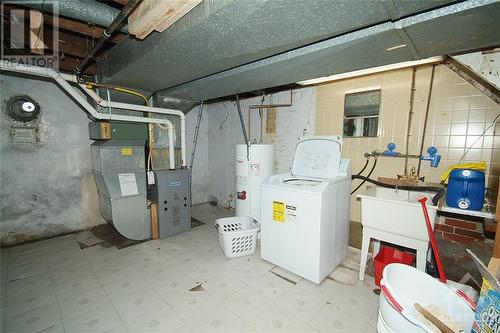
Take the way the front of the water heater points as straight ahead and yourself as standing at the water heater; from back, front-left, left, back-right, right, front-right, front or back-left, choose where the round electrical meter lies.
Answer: front-right

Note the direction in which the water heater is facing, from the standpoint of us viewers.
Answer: facing the viewer and to the left of the viewer

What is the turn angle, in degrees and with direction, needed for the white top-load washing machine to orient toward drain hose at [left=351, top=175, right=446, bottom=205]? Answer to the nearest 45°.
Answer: approximately 135° to its left

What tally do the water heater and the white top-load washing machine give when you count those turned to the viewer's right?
0

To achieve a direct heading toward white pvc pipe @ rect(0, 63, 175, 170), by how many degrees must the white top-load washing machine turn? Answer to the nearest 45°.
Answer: approximately 45° to its right

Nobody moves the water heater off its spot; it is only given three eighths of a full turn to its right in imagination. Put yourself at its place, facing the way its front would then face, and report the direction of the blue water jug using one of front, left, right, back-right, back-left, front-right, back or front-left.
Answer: back-right

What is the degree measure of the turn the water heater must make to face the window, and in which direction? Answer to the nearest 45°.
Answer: approximately 135° to its left

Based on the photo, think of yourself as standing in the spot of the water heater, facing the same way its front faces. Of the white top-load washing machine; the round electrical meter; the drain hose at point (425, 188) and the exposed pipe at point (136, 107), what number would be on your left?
2

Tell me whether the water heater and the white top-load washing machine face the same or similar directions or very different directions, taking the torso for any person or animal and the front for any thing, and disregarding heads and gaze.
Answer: same or similar directions

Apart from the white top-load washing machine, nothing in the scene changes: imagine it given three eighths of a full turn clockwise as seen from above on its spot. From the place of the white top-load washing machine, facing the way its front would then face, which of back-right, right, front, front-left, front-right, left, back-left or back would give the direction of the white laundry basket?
left

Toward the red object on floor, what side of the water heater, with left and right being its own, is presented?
left

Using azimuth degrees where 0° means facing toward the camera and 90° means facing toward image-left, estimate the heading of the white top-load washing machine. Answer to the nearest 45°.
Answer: approximately 45°

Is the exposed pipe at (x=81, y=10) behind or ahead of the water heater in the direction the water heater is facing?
ahead

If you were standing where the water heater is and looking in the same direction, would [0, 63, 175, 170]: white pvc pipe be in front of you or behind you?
in front
